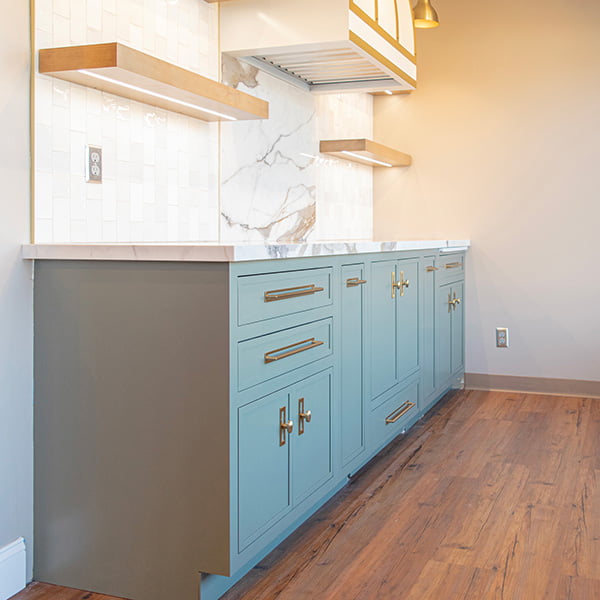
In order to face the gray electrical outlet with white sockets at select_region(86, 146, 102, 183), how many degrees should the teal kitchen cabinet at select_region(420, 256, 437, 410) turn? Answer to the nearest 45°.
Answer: approximately 135° to its right

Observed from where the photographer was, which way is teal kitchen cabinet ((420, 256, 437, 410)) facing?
facing to the right of the viewer

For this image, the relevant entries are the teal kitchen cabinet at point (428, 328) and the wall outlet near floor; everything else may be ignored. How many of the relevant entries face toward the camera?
1

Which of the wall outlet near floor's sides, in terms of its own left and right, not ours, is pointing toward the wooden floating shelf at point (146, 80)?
front

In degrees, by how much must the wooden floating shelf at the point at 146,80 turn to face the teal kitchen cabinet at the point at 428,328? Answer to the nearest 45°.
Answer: approximately 90° to its left

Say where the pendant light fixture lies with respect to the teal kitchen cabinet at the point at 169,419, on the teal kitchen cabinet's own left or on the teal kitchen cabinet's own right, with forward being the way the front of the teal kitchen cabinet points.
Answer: on the teal kitchen cabinet's own left

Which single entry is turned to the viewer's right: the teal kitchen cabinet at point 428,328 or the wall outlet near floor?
the teal kitchen cabinet

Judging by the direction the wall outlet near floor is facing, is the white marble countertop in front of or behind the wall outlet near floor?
in front

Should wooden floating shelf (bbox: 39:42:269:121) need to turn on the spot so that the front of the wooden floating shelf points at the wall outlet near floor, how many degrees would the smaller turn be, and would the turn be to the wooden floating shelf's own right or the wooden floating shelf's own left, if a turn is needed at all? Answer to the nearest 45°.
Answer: approximately 90° to the wooden floating shelf's own left
